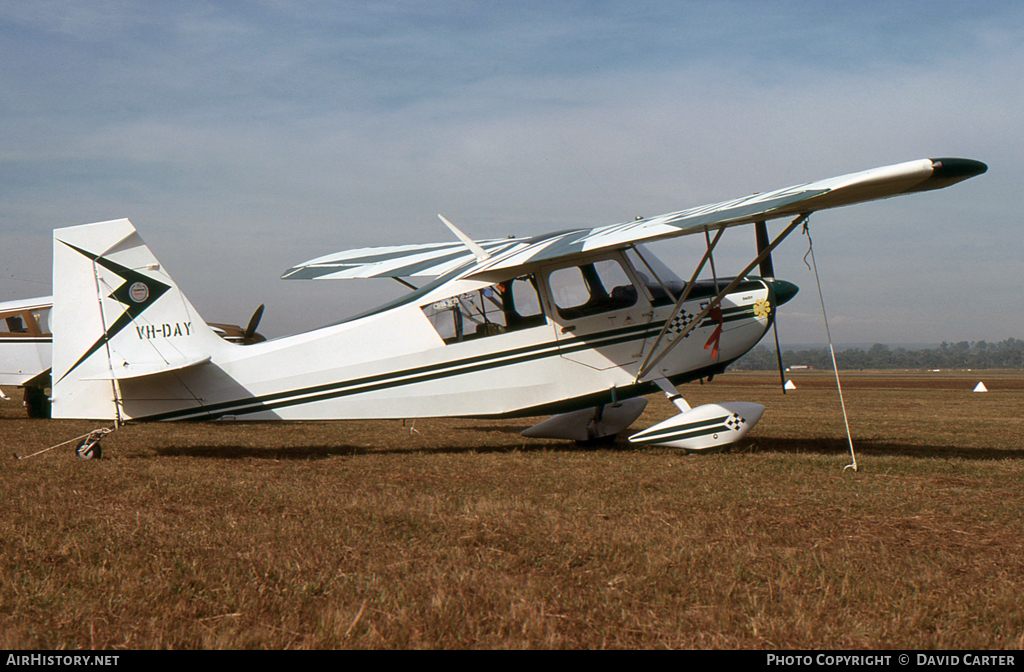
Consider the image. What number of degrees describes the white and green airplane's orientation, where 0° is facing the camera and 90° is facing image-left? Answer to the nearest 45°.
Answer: approximately 225°
